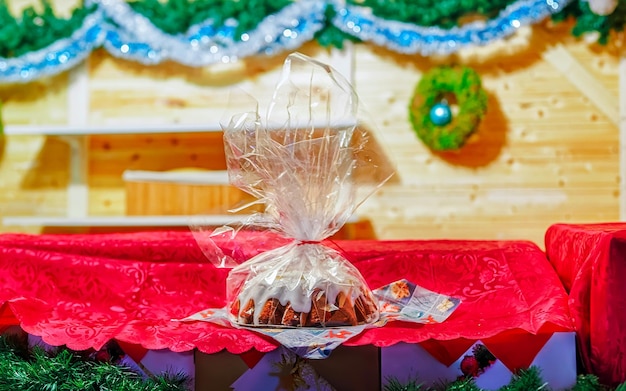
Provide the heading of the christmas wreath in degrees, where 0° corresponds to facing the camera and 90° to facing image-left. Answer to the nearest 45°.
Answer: approximately 0°

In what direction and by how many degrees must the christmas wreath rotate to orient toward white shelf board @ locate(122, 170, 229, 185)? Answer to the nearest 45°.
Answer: approximately 90° to its right

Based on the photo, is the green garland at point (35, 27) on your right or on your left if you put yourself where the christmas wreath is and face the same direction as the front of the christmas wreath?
on your right

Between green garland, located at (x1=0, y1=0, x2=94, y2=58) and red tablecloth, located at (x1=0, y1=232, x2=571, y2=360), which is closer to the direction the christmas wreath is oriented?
the red tablecloth

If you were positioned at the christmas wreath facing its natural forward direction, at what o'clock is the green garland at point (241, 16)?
The green garland is roughly at 3 o'clock from the christmas wreath.

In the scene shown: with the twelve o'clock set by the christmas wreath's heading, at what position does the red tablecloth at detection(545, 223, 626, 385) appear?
The red tablecloth is roughly at 12 o'clock from the christmas wreath.

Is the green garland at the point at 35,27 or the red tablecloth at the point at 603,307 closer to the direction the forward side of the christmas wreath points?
the red tablecloth
